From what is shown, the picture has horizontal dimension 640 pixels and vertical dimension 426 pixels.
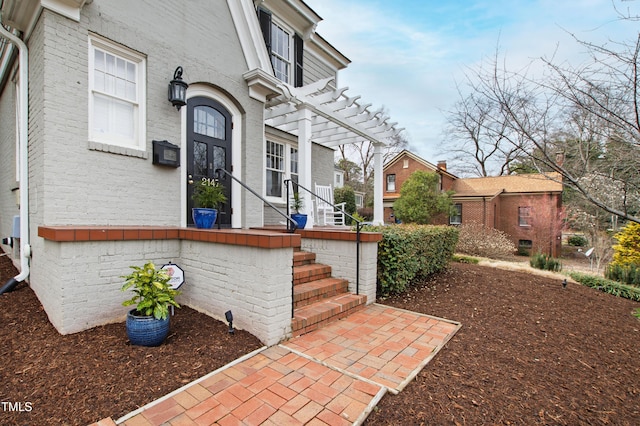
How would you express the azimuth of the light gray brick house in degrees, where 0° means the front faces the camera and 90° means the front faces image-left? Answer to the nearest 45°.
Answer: approximately 315°

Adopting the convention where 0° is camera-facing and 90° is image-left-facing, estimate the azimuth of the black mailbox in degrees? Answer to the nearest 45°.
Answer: approximately 315°

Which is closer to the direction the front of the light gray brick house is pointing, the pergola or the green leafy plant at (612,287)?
the green leafy plant

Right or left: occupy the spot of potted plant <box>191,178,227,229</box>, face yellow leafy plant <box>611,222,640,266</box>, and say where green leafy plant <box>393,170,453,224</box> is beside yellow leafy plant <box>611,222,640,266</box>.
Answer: left

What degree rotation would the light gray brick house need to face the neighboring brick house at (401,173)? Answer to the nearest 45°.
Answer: approximately 90° to its left

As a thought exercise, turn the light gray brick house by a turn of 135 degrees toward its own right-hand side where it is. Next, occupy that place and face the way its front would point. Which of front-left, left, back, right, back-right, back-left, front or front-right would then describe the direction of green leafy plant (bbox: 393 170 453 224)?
back-right

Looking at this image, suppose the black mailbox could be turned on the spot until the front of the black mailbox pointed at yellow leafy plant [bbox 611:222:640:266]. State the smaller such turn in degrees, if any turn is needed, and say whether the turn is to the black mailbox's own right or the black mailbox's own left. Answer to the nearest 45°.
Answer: approximately 45° to the black mailbox's own left

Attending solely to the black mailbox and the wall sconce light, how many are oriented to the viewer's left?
0

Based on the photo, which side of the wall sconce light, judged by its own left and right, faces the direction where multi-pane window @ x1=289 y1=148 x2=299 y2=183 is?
left

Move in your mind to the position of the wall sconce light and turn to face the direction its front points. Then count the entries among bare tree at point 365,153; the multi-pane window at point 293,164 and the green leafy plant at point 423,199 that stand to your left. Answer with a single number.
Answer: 3

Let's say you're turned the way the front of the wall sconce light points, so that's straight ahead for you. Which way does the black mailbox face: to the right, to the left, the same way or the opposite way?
the same way
